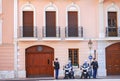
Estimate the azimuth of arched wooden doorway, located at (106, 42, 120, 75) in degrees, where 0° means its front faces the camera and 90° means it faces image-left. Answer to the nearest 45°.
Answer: approximately 0°

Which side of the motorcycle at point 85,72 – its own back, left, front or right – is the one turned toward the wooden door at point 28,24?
right

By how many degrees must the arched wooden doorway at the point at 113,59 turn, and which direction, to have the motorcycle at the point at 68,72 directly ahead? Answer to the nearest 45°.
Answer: approximately 45° to its right

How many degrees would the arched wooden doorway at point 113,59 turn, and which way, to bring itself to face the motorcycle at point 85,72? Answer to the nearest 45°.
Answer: approximately 45° to its right

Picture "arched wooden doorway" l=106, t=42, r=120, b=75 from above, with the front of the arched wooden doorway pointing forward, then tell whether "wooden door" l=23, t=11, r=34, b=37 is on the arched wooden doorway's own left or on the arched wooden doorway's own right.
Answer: on the arched wooden doorway's own right

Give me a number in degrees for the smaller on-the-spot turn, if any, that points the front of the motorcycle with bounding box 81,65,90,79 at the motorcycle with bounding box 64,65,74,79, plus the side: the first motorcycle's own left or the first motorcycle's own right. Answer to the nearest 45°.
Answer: approximately 90° to the first motorcycle's own right

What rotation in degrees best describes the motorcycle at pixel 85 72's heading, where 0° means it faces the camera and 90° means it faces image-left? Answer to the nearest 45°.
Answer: approximately 0°
